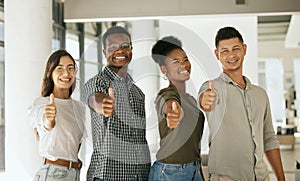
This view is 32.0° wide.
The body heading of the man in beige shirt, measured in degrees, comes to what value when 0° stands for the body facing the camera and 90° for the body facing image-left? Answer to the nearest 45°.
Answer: approximately 315°

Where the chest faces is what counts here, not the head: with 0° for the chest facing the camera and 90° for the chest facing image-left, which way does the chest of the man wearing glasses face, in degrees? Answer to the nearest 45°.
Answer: approximately 315°
